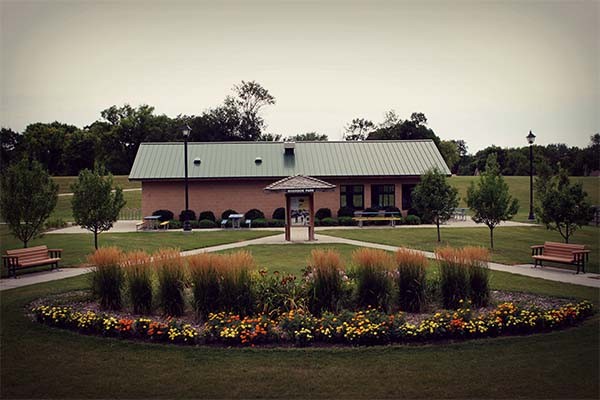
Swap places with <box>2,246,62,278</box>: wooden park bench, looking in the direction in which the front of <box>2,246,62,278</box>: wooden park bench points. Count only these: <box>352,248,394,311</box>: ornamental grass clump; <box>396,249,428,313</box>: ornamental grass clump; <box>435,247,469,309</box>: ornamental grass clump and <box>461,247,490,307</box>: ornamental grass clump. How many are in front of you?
4

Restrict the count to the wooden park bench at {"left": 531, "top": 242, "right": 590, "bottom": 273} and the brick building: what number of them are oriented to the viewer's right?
0

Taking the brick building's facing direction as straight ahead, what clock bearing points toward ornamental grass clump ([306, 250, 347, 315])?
The ornamental grass clump is roughly at 12 o'clock from the brick building.

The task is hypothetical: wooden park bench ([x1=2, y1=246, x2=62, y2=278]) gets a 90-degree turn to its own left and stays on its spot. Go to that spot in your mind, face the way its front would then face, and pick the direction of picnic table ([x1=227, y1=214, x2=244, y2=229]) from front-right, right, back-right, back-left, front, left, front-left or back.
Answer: front

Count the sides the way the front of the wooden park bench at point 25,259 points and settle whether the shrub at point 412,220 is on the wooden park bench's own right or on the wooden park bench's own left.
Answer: on the wooden park bench's own left

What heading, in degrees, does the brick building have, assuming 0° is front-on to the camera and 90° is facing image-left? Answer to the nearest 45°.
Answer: approximately 0°

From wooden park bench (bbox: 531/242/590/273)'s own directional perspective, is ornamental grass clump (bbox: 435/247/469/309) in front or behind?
in front

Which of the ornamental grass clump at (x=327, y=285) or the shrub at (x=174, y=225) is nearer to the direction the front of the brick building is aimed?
the ornamental grass clump

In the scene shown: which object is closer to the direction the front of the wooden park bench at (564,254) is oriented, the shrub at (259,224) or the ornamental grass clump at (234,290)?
the ornamental grass clump

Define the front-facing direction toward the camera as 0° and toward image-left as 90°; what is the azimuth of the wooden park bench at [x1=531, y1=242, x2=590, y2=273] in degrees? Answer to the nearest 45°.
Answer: approximately 45°

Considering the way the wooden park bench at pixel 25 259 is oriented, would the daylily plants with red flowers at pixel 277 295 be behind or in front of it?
in front

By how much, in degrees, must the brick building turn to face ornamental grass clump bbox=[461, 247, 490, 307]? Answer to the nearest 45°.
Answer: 0° — it already faces it

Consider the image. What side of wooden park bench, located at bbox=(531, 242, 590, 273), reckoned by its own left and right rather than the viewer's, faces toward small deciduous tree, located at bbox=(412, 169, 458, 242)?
right

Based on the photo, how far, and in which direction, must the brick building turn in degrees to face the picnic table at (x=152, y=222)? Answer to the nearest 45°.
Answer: approximately 45° to its right
